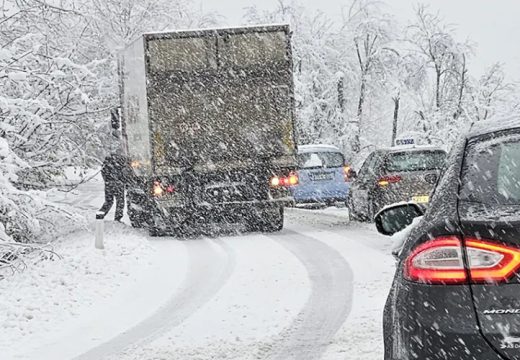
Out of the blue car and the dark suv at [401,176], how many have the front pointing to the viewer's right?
0

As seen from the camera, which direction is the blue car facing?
away from the camera

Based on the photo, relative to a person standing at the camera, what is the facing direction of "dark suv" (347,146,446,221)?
facing away from the viewer and to the left of the viewer

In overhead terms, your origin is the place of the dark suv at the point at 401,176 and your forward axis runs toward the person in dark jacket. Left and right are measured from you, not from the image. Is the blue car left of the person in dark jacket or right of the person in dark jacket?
right

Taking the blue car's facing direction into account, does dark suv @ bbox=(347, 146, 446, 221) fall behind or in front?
behind
